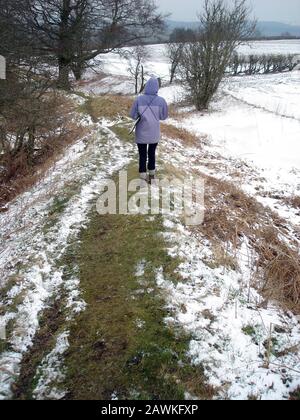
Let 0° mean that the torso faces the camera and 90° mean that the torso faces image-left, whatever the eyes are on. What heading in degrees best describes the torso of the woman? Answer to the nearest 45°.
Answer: approximately 180°

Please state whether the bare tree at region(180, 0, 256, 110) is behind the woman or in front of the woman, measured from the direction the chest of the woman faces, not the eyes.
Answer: in front

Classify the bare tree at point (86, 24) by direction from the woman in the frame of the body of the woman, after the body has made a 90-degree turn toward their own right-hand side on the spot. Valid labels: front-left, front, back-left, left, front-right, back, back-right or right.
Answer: left
